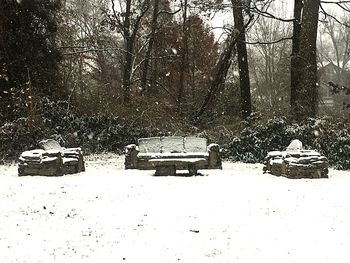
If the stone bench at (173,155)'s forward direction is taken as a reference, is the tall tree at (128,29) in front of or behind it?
behind

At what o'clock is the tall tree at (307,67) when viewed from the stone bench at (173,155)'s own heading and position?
The tall tree is roughly at 8 o'clock from the stone bench.

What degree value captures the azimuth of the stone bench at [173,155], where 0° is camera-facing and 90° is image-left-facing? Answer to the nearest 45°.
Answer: approximately 0°

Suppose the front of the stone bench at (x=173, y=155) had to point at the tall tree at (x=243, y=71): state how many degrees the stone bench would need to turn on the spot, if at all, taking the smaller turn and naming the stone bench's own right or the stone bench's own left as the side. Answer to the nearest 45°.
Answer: approximately 135° to the stone bench's own left

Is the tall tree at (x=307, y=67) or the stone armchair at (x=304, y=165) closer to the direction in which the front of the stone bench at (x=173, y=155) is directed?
the stone armchair

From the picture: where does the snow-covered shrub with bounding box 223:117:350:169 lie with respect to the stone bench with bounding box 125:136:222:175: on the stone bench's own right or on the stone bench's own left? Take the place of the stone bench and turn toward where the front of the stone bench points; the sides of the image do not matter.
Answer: on the stone bench's own left

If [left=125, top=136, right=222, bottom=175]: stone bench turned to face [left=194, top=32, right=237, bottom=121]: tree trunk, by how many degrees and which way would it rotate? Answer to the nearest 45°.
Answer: approximately 180°

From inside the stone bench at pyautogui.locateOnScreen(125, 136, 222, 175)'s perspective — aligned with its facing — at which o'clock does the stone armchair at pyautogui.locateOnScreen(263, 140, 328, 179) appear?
the stone armchair at pyautogui.locateOnScreen(263, 140, 328, 179) is roughly at 10 o'clock from the stone bench at pyautogui.locateOnScreen(125, 136, 222, 175).

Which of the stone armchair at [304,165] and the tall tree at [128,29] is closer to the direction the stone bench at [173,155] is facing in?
the stone armchair

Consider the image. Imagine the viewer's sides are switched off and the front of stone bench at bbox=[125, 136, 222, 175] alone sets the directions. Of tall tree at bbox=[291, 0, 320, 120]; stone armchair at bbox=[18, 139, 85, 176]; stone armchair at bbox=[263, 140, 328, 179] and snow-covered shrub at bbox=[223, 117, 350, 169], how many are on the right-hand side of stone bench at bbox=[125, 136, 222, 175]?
1

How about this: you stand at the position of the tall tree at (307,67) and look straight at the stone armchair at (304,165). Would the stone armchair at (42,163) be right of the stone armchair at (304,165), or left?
right

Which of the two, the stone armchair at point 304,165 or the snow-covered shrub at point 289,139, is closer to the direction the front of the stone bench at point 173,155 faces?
the stone armchair
